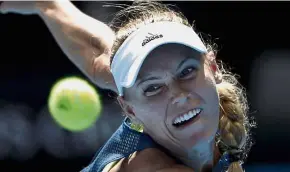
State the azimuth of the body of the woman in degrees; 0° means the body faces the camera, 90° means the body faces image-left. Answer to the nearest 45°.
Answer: approximately 0°
